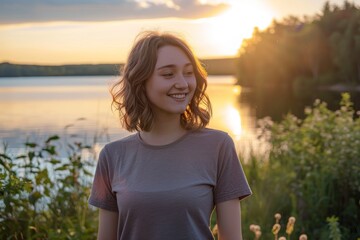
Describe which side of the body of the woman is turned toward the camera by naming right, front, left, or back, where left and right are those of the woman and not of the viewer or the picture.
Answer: front

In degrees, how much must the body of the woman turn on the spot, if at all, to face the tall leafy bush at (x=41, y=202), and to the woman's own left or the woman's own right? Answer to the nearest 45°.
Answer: approximately 135° to the woman's own right
